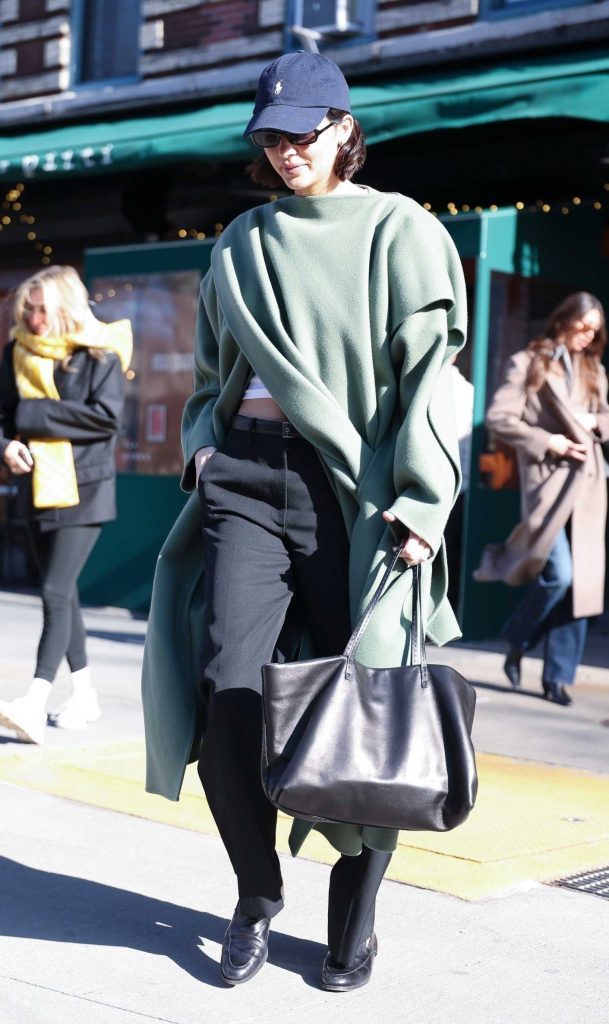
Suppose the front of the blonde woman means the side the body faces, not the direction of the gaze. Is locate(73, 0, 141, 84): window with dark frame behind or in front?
behind

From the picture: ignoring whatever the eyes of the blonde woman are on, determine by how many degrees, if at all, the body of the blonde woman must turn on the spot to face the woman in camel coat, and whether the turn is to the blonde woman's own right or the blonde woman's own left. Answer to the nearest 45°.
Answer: approximately 135° to the blonde woman's own left

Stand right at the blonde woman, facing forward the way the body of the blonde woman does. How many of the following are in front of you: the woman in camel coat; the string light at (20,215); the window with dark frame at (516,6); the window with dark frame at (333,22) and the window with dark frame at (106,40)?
0

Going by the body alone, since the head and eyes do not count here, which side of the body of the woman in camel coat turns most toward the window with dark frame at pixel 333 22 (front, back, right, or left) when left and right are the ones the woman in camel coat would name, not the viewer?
back

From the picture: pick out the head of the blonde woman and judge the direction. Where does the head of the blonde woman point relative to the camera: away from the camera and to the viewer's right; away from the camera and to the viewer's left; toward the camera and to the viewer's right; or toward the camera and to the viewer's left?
toward the camera and to the viewer's left

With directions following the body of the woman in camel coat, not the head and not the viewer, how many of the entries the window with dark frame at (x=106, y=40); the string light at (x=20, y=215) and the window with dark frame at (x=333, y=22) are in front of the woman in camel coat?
0

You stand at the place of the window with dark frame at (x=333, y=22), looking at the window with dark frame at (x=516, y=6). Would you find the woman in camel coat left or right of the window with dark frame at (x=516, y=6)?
right

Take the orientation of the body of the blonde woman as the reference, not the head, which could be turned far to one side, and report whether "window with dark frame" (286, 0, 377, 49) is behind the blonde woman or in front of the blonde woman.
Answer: behind

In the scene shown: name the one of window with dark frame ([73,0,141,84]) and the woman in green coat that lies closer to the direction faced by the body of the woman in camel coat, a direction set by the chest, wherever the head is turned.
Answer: the woman in green coat

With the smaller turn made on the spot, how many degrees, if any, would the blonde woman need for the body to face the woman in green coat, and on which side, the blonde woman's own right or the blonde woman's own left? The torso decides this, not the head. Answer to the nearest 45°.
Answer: approximately 45° to the blonde woman's own left

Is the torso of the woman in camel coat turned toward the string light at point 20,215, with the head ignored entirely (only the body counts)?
no

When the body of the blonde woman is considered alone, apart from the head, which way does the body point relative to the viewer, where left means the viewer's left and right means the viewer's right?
facing the viewer and to the left of the viewer

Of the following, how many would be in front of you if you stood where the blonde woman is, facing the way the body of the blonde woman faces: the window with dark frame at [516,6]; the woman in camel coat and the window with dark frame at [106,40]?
0

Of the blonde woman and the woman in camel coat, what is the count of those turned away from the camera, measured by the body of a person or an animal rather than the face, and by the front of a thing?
0
